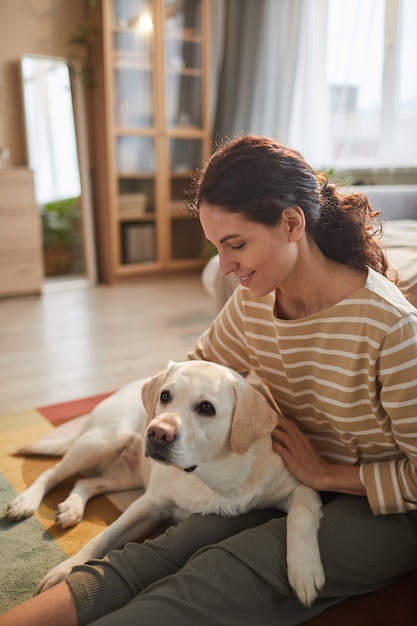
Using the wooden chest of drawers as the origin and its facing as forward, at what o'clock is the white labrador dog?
The white labrador dog is roughly at 12 o'clock from the wooden chest of drawers.

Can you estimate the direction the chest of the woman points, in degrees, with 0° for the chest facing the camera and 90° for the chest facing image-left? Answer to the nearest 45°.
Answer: approximately 45°

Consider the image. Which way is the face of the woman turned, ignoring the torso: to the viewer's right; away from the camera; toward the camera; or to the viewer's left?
to the viewer's left

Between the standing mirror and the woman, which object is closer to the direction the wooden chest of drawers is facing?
the woman

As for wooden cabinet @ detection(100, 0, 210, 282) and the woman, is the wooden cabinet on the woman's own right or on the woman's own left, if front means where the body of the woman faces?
on the woman's own right

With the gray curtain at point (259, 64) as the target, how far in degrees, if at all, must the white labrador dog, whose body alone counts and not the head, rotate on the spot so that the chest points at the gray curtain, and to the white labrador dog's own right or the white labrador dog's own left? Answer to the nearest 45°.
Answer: approximately 135° to the white labrador dog's own left

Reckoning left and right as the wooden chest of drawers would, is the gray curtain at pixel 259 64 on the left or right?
on its left

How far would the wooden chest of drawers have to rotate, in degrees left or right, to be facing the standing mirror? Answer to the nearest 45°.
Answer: approximately 135° to its left

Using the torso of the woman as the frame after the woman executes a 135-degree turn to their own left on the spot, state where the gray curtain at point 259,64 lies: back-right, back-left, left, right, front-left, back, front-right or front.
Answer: left

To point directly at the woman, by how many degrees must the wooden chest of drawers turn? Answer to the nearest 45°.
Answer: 0° — it already faces them
